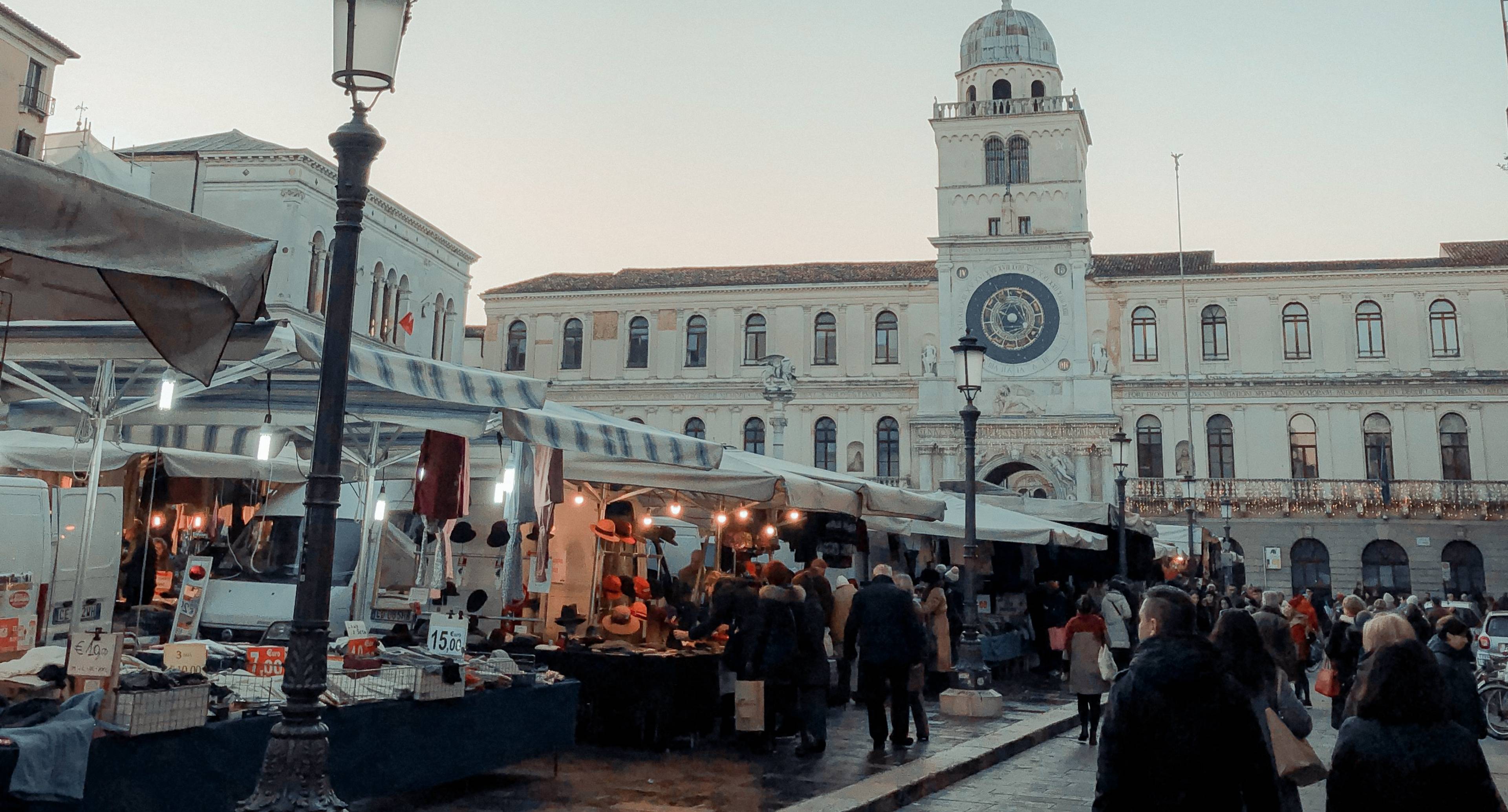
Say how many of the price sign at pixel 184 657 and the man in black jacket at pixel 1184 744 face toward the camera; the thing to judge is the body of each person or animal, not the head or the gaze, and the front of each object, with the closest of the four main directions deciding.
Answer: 1

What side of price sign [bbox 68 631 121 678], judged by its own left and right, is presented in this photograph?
front

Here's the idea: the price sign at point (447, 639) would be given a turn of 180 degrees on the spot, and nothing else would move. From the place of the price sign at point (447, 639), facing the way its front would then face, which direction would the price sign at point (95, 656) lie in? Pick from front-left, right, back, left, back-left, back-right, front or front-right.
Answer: back-left

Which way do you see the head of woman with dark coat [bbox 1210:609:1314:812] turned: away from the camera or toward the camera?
away from the camera

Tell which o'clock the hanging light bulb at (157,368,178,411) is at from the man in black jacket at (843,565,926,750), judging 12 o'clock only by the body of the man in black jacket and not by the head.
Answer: The hanging light bulb is roughly at 8 o'clock from the man in black jacket.

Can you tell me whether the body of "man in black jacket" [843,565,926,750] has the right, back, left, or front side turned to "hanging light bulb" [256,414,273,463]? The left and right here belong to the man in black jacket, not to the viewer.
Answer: left

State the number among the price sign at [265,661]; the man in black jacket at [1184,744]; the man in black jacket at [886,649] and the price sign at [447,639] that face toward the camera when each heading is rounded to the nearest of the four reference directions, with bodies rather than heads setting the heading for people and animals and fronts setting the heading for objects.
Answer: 2

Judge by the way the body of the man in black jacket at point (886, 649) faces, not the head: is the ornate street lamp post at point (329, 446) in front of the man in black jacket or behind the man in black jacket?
behind

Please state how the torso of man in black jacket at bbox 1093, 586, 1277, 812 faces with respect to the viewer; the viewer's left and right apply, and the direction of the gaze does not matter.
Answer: facing away from the viewer and to the left of the viewer

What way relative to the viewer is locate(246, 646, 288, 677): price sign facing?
toward the camera

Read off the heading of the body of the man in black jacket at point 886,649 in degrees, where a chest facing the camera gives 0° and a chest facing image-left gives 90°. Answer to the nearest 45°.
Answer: approximately 180°

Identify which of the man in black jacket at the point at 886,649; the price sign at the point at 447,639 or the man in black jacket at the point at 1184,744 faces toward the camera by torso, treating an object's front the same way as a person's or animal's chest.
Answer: the price sign

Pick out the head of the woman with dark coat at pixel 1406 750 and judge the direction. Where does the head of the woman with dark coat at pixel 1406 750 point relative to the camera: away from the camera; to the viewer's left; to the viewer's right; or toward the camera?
away from the camera

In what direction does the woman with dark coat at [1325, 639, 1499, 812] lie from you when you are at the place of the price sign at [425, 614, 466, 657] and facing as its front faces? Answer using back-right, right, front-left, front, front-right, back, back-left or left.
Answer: front-left

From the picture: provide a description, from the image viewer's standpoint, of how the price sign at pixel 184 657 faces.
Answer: facing the viewer
